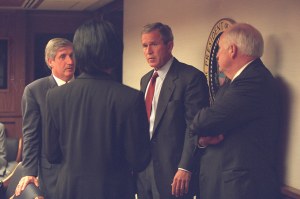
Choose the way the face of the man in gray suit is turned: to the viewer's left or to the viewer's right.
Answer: to the viewer's right

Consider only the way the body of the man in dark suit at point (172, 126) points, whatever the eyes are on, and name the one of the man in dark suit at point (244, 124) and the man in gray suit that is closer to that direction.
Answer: the man in gray suit

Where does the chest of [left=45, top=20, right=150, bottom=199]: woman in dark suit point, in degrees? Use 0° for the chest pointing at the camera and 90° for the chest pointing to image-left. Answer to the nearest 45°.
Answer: approximately 180°

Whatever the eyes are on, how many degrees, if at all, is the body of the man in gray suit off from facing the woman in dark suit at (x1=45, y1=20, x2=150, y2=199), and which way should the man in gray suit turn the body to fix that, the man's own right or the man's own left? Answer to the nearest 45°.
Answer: approximately 45° to the man's own right

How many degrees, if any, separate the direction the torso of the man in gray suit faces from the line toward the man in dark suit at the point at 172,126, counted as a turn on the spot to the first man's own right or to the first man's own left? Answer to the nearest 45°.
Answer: approximately 45° to the first man's own left

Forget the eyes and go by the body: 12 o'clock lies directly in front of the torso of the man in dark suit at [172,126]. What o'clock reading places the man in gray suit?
The man in gray suit is roughly at 1 o'clock from the man in dark suit.

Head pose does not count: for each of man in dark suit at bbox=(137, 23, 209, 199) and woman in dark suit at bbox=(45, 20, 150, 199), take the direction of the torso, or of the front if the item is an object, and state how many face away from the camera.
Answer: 1

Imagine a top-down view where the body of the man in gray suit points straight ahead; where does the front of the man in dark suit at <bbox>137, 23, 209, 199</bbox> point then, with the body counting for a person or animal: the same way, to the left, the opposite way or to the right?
to the right

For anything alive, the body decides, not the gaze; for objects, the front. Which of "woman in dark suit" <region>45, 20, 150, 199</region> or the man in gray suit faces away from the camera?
the woman in dark suit

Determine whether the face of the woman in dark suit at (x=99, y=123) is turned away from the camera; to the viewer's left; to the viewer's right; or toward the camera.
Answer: away from the camera

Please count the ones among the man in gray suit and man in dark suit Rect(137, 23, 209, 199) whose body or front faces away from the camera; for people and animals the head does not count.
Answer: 0
